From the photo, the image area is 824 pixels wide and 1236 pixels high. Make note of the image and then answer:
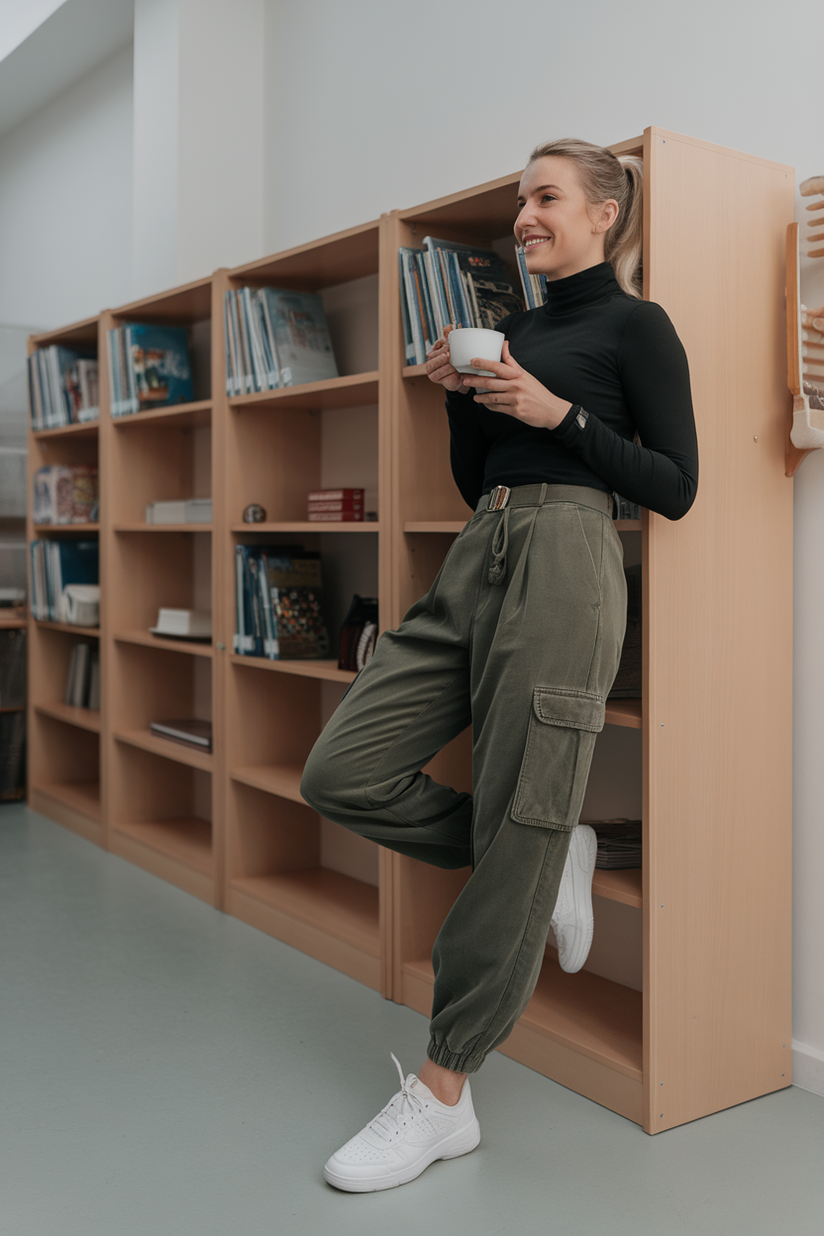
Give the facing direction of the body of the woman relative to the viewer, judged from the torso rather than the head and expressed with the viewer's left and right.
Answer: facing the viewer and to the left of the viewer

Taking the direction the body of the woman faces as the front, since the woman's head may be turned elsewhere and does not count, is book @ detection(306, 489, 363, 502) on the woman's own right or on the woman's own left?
on the woman's own right

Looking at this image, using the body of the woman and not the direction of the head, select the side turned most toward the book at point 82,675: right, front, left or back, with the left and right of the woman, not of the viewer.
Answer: right

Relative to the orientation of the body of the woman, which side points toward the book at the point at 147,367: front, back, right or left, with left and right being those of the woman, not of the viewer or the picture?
right

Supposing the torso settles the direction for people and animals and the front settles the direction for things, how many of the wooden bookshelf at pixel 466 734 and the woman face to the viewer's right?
0
